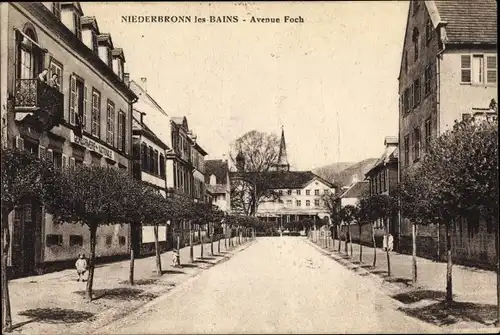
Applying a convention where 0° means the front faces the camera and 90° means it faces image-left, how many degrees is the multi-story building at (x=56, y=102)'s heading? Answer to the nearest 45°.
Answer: approximately 315°

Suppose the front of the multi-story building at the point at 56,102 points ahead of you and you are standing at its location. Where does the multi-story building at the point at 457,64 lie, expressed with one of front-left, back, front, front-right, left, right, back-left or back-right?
front-left

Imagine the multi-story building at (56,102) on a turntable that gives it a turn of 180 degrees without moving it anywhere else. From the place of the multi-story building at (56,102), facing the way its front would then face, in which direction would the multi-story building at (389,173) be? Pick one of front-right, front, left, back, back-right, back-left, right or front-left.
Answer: right

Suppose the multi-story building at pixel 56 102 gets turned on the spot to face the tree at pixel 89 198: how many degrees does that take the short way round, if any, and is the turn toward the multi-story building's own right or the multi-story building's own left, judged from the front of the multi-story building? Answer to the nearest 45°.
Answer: approximately 45° to the multi-story building's own right

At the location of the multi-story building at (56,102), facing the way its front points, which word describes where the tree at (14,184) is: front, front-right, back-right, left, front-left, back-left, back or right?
front-right

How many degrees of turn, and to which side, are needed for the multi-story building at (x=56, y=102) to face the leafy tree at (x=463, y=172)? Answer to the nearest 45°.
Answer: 0° — it already faces it
